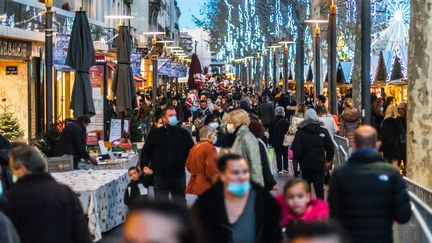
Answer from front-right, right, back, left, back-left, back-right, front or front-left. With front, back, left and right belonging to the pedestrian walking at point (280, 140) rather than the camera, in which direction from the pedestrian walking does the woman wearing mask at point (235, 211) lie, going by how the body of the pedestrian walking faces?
back

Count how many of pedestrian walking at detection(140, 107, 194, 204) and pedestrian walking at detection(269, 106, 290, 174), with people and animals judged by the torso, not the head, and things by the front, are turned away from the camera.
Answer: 1

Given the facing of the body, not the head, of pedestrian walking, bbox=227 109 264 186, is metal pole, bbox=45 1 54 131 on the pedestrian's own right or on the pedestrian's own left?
on the pedestrian's own right

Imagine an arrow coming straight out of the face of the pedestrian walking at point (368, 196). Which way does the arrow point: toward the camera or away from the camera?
away from the camera

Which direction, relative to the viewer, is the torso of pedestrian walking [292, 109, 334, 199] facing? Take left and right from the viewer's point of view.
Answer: facing away from the viewer

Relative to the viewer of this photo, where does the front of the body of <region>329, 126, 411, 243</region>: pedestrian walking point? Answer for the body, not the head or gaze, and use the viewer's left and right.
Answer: facing away from the viewer
